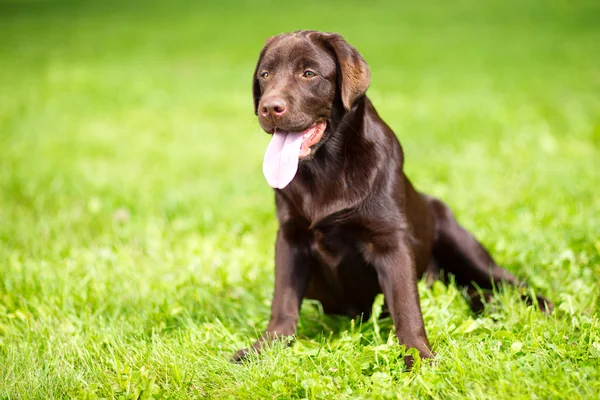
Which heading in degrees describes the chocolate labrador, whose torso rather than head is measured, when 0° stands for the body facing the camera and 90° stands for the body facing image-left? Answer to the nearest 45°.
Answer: approximately 45°
